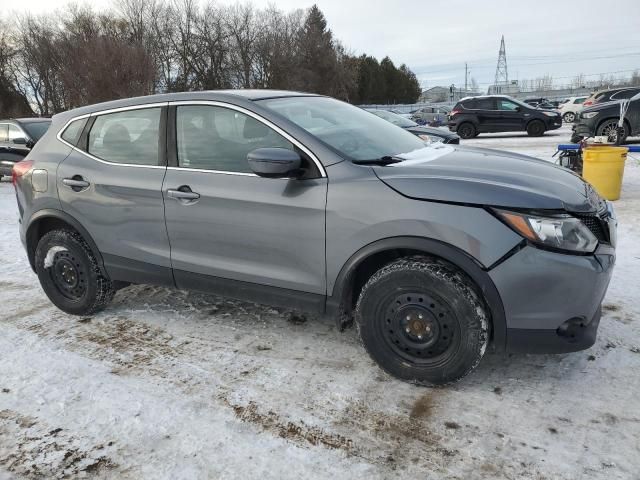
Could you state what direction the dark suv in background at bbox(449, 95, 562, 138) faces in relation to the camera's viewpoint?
facing to the right of the viewer

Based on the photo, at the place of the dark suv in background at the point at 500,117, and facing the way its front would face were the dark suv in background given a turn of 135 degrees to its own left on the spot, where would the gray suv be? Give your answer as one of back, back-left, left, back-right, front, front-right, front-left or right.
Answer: back-left

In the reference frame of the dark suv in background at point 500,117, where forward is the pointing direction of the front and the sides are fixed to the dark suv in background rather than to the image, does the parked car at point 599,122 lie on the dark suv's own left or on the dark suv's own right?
on the dark suv's own right

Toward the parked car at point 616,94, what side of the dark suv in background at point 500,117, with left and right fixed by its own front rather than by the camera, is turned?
front

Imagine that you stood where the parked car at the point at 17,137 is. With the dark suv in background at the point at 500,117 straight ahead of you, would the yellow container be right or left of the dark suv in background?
right

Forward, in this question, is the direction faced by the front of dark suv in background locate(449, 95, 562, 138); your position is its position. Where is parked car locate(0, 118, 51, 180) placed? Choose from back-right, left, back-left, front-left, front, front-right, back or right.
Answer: back-right

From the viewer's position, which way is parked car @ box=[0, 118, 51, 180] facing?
facing the viewer and to the right of the viewer

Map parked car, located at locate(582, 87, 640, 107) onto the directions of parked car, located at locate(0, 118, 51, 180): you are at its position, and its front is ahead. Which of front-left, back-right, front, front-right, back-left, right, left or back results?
front-left

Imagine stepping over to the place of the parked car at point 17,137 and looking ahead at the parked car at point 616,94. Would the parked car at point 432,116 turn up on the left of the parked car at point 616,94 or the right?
left

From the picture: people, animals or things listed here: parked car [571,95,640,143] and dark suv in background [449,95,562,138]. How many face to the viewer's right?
1

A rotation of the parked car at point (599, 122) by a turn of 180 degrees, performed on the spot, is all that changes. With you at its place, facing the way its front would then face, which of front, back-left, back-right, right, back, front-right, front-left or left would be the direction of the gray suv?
back-right

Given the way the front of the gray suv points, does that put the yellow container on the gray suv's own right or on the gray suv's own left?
on the gray suv's own left

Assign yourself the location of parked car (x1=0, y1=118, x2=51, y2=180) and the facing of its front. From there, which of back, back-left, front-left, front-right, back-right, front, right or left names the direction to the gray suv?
front-right
